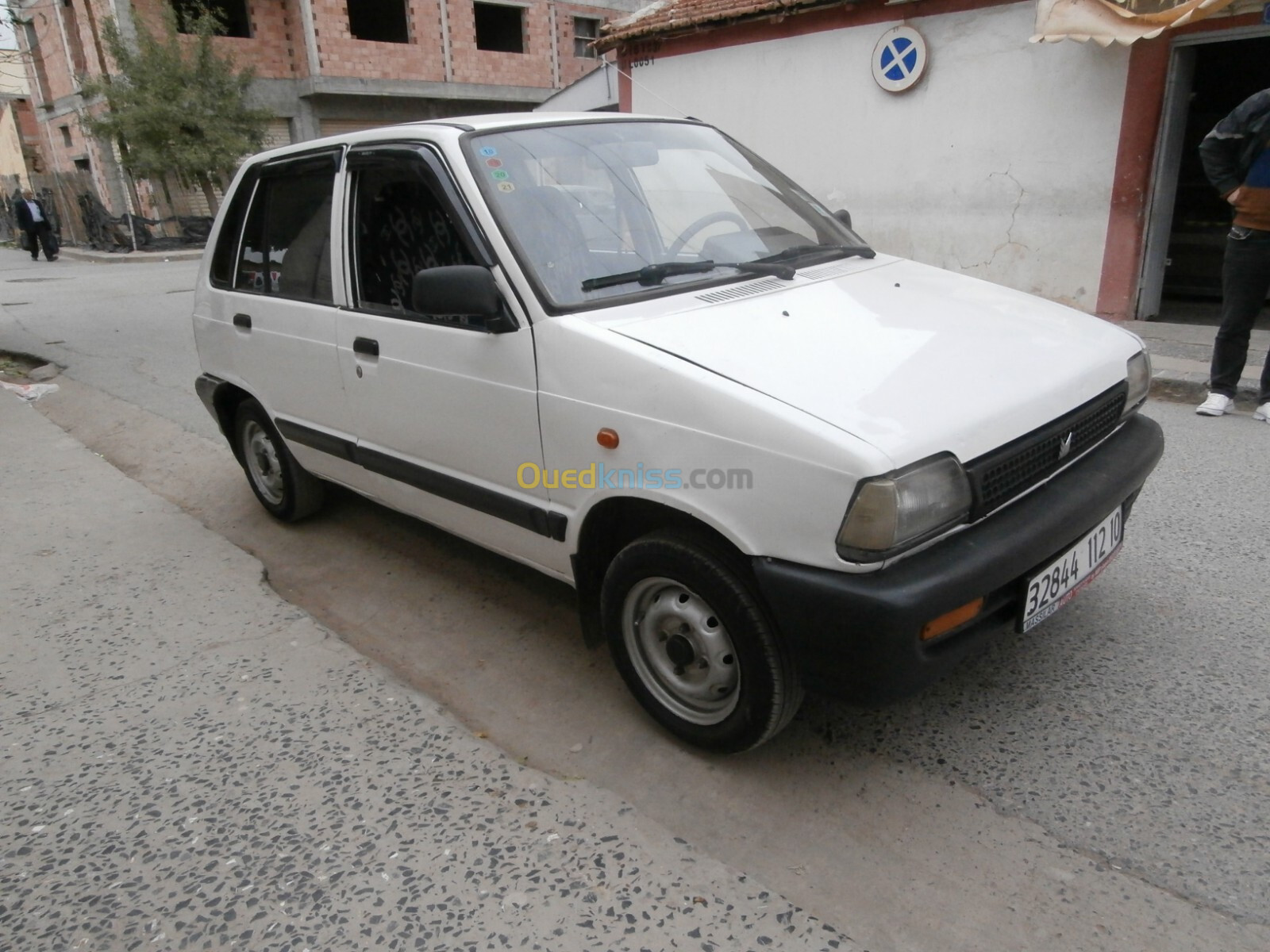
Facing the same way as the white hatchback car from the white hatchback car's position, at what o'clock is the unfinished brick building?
The unfinished brick building is roughly at 7 o'clock from the white hatchback car.

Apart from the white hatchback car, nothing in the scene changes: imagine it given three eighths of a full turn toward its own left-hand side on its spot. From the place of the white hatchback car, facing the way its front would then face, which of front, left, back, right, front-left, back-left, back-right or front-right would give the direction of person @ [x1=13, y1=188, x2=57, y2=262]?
front-left

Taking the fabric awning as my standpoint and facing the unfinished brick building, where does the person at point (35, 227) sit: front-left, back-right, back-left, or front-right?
front-left

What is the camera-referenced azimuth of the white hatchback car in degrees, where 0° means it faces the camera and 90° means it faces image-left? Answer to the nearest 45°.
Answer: approximately 315°

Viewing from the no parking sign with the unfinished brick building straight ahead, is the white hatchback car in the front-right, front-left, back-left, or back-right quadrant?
back-left

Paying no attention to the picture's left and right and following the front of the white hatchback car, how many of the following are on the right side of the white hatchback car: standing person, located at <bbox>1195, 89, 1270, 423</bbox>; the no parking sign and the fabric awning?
0

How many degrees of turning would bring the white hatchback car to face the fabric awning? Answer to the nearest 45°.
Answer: approximately 90° to its left

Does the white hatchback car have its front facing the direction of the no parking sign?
no

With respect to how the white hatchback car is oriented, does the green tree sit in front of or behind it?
behind

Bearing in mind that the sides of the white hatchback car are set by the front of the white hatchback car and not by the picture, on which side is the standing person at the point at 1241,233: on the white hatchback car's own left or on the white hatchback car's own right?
on the white hatchback car's own left
